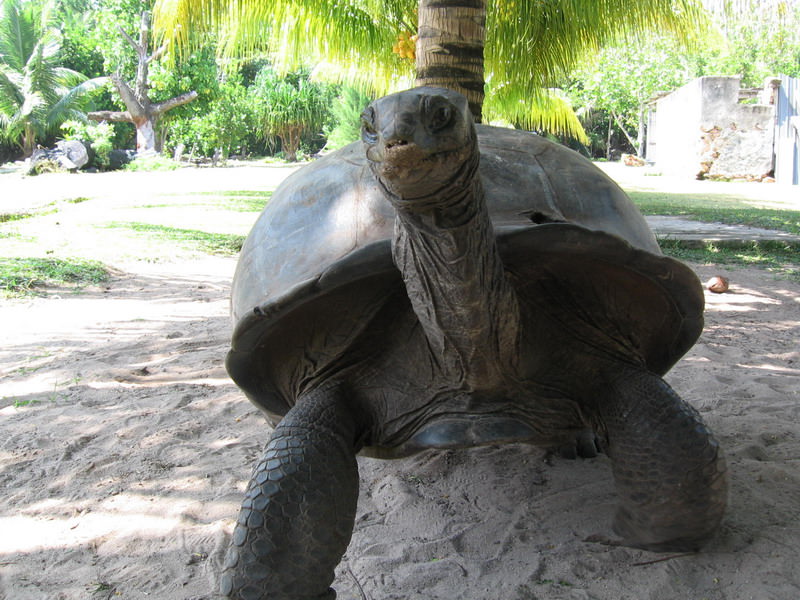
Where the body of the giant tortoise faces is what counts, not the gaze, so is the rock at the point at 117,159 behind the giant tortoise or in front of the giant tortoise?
behind

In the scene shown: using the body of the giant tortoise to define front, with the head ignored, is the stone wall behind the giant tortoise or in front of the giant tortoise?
behind

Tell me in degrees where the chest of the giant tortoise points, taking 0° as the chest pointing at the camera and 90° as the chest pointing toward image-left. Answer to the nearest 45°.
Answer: approximately 0°

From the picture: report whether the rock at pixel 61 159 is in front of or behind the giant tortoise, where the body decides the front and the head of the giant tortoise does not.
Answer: behind

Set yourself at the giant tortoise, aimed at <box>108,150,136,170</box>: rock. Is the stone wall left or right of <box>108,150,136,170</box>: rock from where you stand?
right
